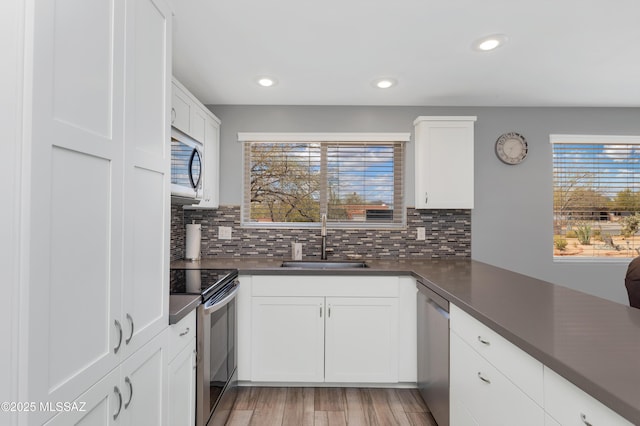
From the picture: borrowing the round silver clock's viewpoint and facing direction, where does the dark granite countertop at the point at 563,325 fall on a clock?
The dark granite countertop is roughly at 12 o'clock from the round silver clock.

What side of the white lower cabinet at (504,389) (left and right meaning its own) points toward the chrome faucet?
right

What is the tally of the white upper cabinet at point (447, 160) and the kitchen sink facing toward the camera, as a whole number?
2

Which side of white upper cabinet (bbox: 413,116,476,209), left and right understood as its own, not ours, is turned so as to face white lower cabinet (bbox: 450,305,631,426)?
front

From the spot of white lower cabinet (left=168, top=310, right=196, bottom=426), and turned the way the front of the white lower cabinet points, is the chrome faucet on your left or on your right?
on your left

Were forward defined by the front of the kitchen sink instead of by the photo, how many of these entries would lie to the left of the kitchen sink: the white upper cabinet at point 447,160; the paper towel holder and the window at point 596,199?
2

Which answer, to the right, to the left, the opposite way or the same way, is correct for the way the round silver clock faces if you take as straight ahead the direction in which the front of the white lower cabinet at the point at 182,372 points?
to the right

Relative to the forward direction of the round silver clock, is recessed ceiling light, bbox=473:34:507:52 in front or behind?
in front
